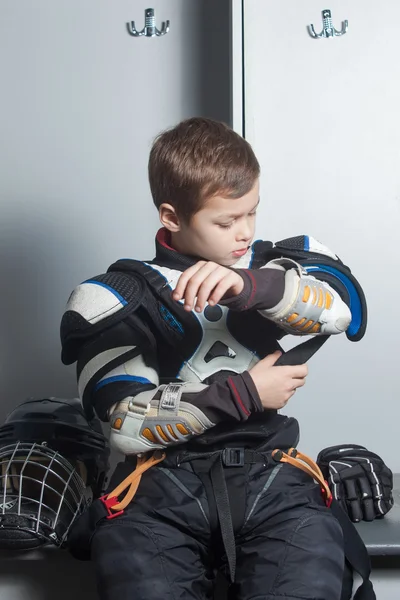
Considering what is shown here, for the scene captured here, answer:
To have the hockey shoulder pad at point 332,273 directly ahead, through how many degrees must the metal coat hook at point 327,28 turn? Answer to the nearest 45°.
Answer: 0° — it already faces it

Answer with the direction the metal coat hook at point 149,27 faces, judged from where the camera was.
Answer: facing the viewer

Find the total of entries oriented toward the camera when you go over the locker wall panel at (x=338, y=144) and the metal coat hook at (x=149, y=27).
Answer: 2

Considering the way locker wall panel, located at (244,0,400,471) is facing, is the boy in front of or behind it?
in front

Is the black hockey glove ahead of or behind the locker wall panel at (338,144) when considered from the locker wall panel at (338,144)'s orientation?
ahead

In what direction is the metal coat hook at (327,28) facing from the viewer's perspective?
toward the camera

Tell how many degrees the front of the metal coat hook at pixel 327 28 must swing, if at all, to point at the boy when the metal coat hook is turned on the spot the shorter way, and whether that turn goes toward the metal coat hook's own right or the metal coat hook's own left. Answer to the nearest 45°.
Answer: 0° — it already faces them

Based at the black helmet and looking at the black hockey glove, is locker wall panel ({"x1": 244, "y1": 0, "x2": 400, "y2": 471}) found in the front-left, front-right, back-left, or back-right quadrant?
front-left

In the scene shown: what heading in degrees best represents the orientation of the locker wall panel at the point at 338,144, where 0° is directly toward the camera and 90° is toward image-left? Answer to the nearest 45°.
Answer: approximately 0°

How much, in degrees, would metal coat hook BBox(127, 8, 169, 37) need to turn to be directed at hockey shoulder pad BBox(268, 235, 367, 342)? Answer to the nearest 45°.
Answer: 0° — it already faces it

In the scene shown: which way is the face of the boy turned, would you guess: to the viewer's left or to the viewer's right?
to the viewer's right

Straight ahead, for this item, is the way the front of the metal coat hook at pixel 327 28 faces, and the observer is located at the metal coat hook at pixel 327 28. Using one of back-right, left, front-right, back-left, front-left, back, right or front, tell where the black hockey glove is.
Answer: front
